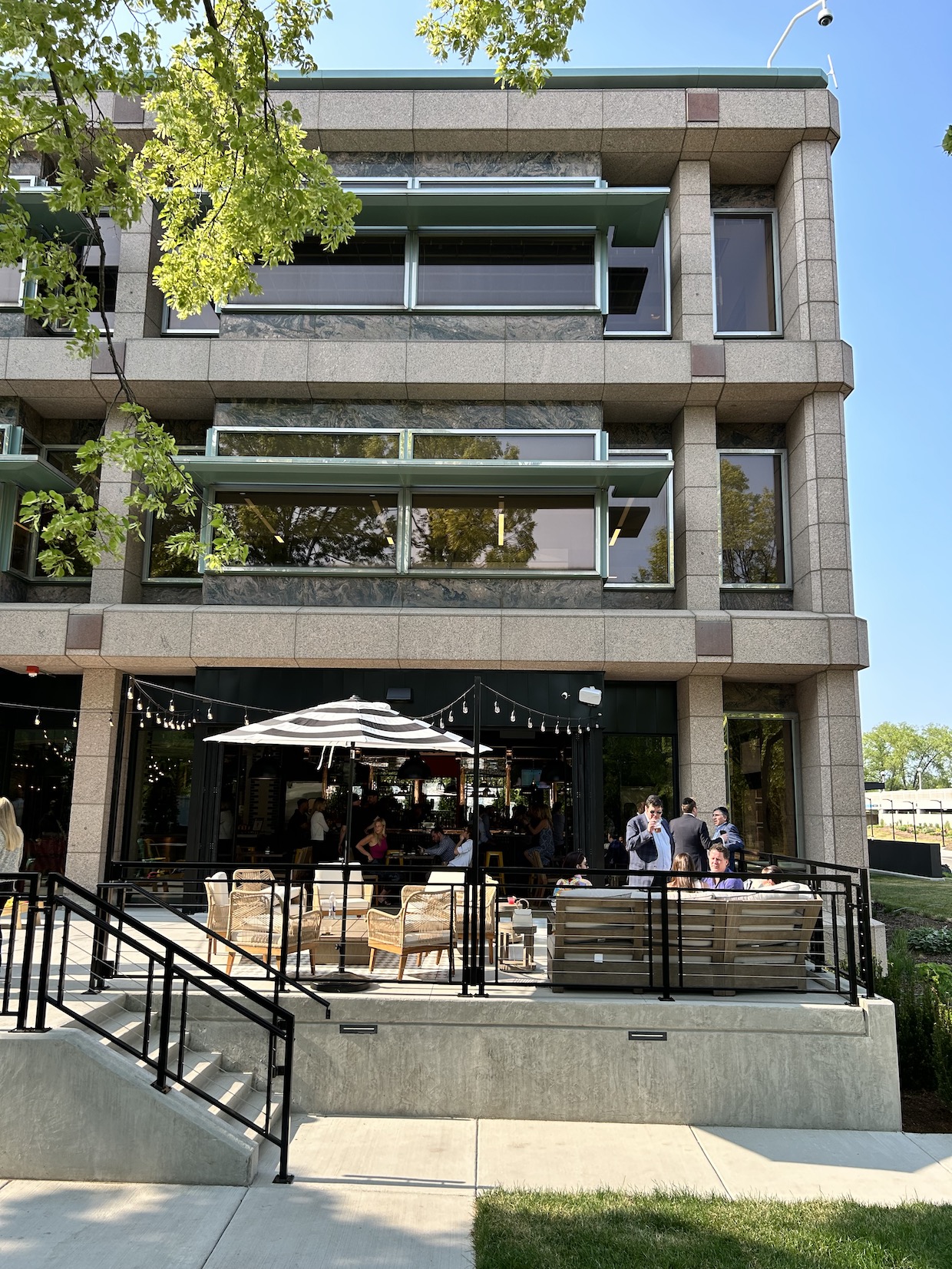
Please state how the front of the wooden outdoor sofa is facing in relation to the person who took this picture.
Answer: facing away from the viewer

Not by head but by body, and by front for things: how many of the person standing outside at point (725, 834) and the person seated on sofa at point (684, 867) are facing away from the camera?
1

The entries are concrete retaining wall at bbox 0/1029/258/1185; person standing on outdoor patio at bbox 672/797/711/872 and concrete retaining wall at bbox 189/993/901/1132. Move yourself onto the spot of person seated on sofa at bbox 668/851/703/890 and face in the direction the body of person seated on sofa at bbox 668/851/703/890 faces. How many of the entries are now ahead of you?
1

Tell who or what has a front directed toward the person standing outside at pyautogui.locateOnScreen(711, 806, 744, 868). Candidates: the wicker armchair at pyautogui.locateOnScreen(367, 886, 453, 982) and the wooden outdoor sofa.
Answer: the wooden outdoor sofa

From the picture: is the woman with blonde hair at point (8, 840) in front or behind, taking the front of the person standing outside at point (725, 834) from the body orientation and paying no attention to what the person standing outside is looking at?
in front

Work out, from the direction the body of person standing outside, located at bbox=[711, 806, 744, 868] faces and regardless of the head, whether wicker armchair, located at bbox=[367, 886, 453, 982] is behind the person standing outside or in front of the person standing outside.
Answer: in front

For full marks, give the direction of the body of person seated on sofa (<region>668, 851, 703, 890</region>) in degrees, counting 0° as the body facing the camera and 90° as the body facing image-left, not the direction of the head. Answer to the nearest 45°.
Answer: approximately 180°

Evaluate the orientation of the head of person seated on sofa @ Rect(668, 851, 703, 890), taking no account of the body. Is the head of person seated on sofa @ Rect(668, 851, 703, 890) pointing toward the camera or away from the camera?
away from the camera

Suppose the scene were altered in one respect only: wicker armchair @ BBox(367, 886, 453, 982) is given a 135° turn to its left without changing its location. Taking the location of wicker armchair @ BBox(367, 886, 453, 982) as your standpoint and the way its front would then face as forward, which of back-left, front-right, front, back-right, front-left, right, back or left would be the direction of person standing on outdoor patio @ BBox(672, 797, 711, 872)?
back-left
